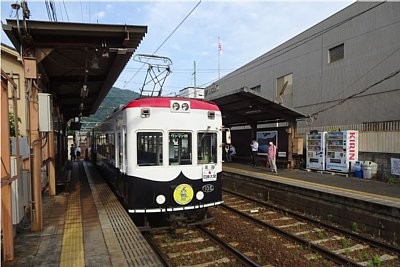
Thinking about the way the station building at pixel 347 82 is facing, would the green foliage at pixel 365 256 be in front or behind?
in front

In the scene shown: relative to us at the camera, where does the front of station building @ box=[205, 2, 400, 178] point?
facing the viewer and to the left of the viewer

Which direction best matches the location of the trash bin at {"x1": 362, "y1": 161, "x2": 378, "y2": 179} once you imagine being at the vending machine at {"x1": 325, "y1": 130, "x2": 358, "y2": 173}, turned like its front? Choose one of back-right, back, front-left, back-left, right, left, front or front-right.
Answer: left

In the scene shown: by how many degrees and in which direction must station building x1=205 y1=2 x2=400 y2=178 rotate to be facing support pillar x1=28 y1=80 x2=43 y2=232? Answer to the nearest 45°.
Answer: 0° — it already faces it

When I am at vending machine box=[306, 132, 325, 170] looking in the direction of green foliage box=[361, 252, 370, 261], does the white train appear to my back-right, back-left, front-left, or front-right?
front-right

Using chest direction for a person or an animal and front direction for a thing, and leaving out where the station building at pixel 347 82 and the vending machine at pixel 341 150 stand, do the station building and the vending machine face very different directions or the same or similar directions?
same or similar directions

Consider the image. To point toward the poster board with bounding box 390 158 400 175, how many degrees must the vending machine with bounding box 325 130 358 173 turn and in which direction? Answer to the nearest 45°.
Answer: approximately 90° to its left

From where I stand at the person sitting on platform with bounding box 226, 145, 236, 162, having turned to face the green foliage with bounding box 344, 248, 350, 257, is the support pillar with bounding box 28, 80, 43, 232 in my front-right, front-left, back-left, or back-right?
front-right

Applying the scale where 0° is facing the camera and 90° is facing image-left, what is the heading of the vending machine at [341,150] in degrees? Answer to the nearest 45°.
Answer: approximately 45°

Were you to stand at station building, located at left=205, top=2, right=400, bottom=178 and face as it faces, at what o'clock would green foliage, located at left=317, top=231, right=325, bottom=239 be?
The green foliage is roughly at 11 o'clock from the station building.

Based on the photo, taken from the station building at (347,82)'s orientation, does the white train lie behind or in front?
in front

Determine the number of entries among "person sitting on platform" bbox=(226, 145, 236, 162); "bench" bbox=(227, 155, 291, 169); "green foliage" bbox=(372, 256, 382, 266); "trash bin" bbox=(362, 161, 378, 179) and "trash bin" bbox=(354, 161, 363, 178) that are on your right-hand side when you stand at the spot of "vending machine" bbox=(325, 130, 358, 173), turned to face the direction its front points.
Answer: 2

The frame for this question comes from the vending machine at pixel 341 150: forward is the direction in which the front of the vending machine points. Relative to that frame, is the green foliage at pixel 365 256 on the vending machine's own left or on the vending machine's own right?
on the vending machine's own left
